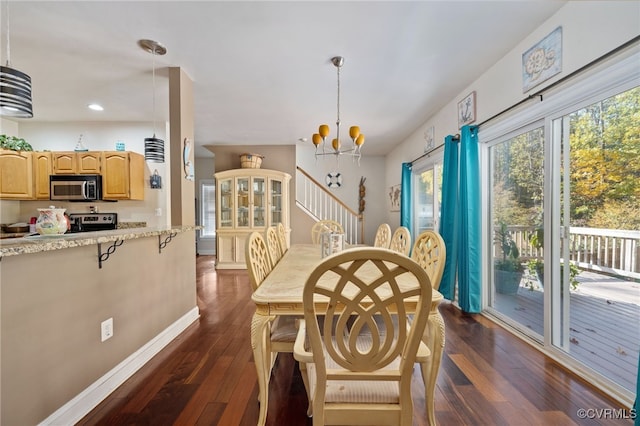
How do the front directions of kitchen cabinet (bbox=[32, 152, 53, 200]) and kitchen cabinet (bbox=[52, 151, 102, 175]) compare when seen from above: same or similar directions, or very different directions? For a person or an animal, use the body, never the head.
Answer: same or similar directions

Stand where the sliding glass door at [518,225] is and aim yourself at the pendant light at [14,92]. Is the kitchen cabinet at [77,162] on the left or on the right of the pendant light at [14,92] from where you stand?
right

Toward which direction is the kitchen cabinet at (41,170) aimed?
toward the camera

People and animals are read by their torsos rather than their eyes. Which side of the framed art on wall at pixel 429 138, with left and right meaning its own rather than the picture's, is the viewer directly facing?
left

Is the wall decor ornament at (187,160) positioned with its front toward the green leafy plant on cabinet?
no

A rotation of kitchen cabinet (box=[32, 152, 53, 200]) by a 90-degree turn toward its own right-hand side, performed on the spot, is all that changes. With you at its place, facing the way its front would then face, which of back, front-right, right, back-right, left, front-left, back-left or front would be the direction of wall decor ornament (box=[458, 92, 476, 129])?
back-left

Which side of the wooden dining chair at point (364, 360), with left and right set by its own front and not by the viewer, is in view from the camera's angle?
back

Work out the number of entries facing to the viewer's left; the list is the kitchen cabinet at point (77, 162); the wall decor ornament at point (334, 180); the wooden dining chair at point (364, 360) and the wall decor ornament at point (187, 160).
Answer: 0

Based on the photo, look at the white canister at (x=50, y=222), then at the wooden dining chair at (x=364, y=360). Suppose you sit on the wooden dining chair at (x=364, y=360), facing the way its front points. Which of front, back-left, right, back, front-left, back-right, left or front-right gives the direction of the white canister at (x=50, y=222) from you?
left

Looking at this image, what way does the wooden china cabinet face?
toward the camera

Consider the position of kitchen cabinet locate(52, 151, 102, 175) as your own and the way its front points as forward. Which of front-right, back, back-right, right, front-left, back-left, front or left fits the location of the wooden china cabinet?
left

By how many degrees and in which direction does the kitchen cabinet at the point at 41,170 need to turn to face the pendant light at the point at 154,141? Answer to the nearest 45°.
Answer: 0° — it already faces it

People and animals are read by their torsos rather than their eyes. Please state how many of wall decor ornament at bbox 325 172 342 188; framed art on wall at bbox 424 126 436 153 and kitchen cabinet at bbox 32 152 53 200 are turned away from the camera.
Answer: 0

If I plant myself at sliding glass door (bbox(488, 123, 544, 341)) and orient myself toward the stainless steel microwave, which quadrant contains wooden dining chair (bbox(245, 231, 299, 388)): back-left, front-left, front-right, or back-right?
front-left

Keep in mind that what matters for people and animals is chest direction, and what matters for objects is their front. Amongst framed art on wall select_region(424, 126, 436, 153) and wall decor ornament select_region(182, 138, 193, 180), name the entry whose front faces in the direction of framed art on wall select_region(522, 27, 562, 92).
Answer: the wall decor ornament

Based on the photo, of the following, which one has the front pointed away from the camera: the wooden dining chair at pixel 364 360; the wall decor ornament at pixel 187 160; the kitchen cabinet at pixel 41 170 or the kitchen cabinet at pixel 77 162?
the wooden dining chair

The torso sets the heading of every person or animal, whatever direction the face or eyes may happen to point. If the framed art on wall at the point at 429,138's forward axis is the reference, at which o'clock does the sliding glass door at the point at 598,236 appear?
The sliding glass door is roughly at 8 o'clock from the framed art on wall.

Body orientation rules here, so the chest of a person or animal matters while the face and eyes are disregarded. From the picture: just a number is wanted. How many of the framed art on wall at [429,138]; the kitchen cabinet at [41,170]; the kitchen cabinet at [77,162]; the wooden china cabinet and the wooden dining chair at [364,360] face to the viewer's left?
1

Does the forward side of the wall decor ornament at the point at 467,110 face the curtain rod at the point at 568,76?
no
